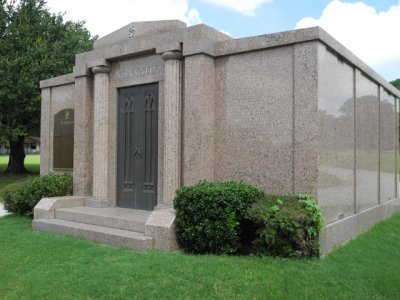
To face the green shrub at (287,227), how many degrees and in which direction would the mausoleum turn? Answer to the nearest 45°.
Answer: approximately 90° to its left

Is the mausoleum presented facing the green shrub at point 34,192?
no

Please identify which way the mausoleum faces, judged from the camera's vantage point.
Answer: facing the viewer and to the left of the viewer

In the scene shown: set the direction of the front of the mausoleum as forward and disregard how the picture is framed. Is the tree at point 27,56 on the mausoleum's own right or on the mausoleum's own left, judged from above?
on the mausoleum's own right

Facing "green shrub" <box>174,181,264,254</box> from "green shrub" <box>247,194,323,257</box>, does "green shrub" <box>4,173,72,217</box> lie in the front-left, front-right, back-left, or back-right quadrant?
front-right
